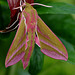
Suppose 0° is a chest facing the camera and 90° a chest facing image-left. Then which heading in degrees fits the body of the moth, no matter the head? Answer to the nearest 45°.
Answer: approximately 180°
